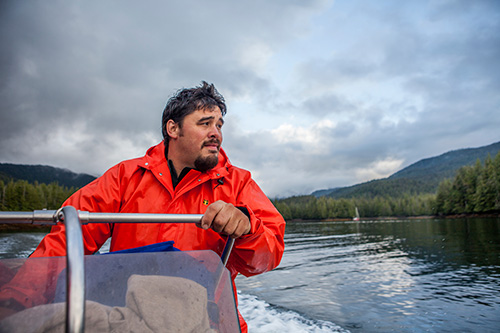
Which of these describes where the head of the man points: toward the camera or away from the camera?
toward the camera

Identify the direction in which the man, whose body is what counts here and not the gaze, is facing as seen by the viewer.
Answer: toward the camera
